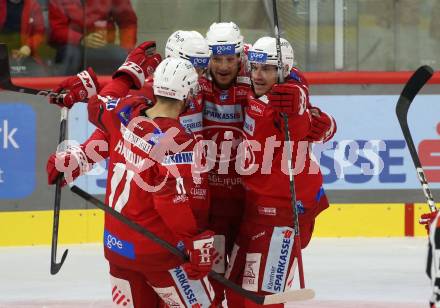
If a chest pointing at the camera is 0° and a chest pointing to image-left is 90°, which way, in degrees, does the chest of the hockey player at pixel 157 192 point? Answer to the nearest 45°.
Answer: approximately 225°

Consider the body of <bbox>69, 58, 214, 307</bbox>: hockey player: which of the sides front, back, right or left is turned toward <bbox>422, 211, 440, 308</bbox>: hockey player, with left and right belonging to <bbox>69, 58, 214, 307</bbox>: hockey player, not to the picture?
right

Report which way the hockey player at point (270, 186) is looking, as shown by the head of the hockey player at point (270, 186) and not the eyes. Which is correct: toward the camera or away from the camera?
toward the camera

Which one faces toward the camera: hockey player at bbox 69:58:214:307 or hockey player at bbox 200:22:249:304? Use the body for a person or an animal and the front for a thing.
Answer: hockey player at bbox 200:22:249:304

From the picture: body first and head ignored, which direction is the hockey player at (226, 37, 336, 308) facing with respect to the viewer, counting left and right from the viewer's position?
facing the viewer and to the left of the viewer

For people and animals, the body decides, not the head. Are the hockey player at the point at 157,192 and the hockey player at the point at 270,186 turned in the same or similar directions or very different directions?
very different directions

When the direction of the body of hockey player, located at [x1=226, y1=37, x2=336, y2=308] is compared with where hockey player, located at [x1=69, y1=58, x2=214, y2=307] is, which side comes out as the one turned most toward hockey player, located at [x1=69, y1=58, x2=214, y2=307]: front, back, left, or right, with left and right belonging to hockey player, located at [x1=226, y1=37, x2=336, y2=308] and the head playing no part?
front

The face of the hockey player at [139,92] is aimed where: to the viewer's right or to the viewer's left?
to the viewer's right

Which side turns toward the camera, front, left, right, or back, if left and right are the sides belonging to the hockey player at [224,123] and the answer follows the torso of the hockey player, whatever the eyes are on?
front

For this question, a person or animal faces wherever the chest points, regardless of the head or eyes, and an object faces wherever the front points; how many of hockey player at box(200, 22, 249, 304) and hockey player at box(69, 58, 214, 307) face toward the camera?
1

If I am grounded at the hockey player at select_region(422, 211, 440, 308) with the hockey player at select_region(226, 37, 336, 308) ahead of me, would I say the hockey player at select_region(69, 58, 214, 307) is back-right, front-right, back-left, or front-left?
front-left
